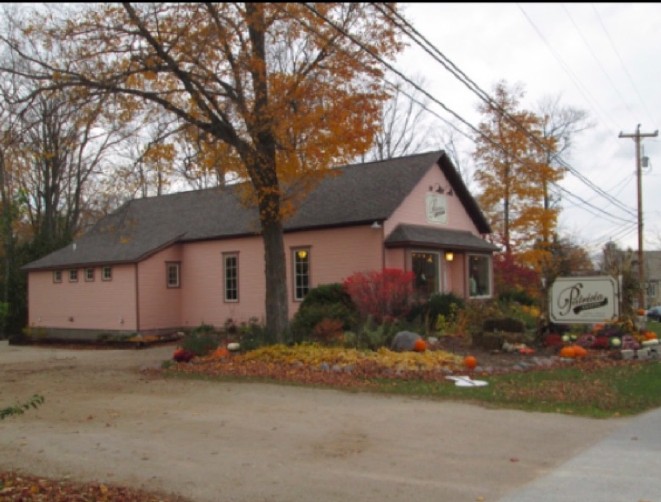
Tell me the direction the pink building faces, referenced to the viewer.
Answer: facing the viewer and to the right of the viewer

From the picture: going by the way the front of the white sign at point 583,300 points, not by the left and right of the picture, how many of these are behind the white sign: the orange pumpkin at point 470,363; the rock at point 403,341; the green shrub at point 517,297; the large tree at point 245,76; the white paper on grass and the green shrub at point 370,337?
1

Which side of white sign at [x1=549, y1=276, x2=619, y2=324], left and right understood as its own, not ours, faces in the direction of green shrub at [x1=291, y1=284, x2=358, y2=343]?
right

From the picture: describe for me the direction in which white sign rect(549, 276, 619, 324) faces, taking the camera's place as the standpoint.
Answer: facing the viewer

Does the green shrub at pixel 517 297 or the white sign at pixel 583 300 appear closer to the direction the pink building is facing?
the white sign

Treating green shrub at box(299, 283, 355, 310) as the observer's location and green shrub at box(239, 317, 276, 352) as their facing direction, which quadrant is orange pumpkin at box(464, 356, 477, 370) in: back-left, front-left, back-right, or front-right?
front-left

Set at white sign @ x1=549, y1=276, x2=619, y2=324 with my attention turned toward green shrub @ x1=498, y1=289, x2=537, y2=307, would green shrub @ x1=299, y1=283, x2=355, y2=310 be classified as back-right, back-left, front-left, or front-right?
front-left

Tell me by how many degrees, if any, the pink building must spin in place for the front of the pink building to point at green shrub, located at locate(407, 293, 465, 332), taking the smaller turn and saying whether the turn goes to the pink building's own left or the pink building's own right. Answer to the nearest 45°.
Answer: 0° — it already faces it

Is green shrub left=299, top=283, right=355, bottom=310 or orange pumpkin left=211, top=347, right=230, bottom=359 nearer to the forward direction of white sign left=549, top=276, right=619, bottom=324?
the orange pumpkin

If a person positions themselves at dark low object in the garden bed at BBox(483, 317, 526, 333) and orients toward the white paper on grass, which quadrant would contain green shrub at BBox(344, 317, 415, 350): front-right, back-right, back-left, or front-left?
front-right

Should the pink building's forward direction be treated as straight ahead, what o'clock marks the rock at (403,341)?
The rock is roughly at 1 o'clock from the pink building.

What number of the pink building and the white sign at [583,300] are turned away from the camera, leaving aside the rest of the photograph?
0

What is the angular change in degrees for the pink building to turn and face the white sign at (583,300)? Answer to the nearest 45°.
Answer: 0° — it already faces it

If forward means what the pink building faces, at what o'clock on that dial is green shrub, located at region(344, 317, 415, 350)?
The green shrub is roughly at 1 o'clock from the pink building.

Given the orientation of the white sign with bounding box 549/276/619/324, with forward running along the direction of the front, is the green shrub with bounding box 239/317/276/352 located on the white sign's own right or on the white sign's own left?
on the white sign's own right

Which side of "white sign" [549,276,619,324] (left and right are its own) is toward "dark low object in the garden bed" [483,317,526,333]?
right
